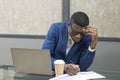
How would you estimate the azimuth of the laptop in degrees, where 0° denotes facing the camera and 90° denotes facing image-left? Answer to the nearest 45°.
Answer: approximately 180°

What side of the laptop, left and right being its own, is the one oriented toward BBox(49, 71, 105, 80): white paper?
right

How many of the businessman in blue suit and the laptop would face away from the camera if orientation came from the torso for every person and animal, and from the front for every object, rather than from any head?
1

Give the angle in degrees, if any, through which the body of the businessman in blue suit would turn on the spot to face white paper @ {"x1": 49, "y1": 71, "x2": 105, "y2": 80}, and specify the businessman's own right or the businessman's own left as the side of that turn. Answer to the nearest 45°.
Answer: approximately 45° to the businessman's own right

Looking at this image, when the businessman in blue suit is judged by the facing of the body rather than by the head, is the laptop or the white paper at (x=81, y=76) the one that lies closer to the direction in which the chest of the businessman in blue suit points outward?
the white paper

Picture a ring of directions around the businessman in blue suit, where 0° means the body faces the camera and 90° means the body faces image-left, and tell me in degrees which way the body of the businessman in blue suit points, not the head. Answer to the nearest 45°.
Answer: approximately 315°

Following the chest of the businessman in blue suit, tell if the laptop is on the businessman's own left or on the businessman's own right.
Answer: on the businessman's own right

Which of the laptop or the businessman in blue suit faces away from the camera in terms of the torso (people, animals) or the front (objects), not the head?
the laptop

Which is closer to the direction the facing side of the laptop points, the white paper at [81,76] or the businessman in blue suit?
the businessman in blue suit
